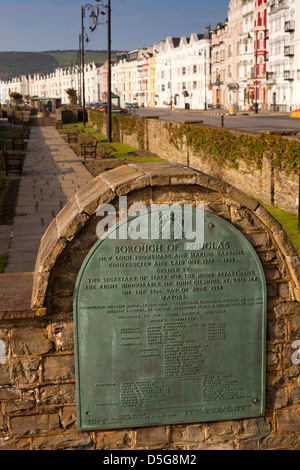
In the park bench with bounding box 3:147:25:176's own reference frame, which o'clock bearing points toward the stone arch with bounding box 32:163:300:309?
The stone arch is roughly at 3 o'clock from the park bench.

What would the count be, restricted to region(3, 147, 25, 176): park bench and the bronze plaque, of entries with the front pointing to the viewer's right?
1

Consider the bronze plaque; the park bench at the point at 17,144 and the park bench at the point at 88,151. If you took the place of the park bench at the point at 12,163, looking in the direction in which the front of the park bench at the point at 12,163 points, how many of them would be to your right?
1

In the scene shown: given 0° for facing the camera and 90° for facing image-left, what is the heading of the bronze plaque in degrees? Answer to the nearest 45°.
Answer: approximately 0°

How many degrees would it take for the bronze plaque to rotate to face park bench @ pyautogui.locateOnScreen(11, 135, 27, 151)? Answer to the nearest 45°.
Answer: approximately 180°

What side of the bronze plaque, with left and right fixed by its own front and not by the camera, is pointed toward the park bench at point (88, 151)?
back

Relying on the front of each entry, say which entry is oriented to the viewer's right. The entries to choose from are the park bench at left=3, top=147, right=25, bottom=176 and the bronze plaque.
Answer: the park bench

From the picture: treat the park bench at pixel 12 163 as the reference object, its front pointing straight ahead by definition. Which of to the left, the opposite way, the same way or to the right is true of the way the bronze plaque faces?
to the right

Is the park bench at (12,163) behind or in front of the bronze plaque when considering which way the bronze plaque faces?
behind

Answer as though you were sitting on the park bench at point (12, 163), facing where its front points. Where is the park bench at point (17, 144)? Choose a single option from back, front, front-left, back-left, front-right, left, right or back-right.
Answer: left

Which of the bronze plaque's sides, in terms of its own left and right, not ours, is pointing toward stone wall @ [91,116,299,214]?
back

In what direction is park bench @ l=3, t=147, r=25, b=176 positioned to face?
to the viewer's right
